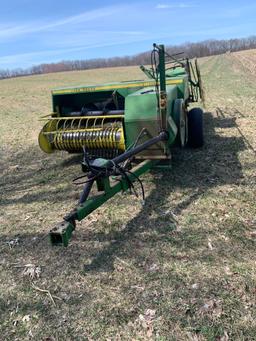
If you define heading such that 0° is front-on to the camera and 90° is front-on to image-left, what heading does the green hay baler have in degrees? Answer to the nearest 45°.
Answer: approximately 45°
